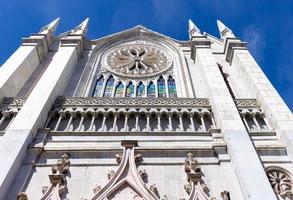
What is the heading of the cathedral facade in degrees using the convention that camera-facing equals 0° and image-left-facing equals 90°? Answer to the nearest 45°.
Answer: approximately 0°
